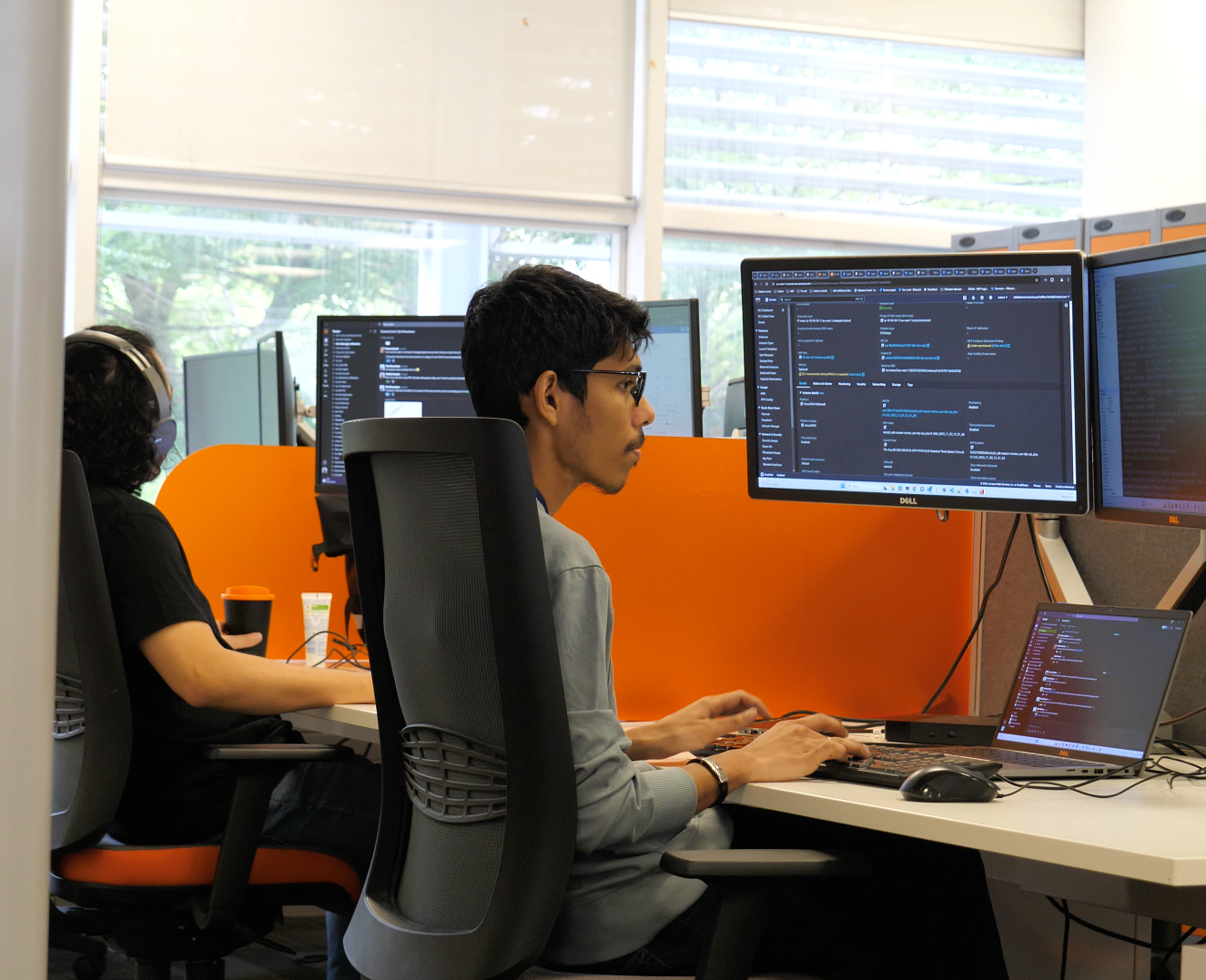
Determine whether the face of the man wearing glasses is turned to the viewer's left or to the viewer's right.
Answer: to the viewer's right

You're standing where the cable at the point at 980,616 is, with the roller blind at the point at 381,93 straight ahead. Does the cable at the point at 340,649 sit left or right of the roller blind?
left

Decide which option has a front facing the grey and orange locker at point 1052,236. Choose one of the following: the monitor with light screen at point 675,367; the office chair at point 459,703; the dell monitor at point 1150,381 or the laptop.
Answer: the office chair

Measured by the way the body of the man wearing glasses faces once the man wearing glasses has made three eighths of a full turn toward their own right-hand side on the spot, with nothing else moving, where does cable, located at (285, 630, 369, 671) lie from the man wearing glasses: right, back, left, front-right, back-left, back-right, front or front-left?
right

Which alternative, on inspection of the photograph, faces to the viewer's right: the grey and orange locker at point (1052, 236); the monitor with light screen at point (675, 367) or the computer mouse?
the computer mouse

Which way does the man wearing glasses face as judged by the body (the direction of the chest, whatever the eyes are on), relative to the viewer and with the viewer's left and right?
facing to the right of the viewer

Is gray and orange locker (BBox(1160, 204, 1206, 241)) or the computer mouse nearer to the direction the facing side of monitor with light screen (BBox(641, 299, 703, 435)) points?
the computer mouse

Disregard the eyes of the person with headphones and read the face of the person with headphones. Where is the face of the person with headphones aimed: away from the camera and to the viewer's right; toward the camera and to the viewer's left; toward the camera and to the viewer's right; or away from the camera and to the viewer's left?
away from the camera and to the viewer's right

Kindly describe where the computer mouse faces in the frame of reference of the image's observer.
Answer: facing to the right of the viewer

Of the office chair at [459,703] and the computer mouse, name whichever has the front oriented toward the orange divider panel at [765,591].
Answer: the office chair

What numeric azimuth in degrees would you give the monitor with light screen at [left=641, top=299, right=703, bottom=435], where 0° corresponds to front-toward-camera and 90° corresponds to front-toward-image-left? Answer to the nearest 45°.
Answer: approximately 45°
